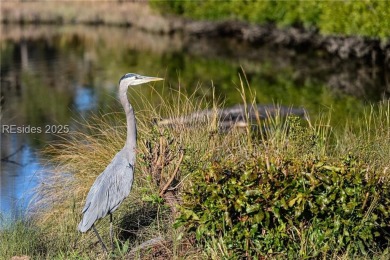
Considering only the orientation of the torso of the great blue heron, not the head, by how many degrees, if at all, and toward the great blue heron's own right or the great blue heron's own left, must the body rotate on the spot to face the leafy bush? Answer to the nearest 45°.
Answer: approximately 45° to the great blue heron's own right

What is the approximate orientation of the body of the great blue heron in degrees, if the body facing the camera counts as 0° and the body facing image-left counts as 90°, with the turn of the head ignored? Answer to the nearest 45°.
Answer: approximately 270°
